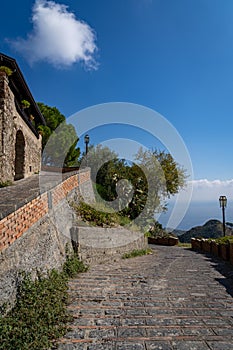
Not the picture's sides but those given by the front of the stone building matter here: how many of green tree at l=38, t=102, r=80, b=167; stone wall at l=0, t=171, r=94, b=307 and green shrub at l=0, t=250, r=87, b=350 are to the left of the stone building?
1

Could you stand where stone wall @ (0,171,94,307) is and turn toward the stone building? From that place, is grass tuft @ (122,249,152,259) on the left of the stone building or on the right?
right

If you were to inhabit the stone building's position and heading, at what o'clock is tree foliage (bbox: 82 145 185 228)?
The tree foliage is roughly at 11 o'clock from the stone building.

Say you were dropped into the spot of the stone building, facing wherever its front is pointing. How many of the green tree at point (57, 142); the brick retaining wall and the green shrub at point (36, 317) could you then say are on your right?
2

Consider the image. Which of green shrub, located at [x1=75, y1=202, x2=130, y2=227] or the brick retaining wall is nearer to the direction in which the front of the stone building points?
the green shrub

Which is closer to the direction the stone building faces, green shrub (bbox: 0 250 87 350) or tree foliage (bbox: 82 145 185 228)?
the tree foliage

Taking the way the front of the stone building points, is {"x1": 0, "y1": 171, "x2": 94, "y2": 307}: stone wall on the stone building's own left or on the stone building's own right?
on the stone building's own right

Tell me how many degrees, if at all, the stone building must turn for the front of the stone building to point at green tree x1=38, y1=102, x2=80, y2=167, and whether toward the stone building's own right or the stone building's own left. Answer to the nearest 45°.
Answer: approximately 90° to the stone building's own left

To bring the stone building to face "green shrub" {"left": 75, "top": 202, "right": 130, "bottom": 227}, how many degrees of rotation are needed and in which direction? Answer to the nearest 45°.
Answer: approximately 45° to its right

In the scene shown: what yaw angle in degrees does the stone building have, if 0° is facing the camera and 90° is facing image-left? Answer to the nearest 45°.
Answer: approximately 270°

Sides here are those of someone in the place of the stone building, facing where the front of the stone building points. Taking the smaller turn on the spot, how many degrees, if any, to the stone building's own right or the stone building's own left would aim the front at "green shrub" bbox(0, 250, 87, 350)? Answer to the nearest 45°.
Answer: approximately 90° to the stone building's own right
